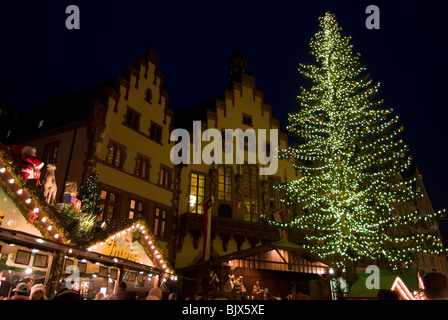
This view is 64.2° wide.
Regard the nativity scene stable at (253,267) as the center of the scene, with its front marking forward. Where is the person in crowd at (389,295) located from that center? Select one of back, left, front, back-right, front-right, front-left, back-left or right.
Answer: front

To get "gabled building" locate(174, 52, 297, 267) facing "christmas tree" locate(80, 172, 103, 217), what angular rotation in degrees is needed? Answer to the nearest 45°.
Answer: approximately 90° to its right

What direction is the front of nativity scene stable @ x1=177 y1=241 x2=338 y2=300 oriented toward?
toward the camera

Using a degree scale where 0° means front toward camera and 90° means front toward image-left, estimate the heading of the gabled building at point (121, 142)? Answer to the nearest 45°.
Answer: approximately 315°

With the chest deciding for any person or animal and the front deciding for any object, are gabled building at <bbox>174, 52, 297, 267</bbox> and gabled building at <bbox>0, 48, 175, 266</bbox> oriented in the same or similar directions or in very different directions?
same or similar directions

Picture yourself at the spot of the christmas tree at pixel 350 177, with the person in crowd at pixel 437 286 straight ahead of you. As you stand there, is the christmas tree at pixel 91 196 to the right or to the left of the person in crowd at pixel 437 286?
right

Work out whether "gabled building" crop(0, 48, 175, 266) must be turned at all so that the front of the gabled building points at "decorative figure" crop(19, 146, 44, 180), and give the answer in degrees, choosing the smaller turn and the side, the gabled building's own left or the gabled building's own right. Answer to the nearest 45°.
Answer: approximately 45° to the gabled building's own right

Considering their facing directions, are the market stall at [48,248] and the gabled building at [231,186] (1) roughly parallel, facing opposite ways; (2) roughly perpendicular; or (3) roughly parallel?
roughly parallel

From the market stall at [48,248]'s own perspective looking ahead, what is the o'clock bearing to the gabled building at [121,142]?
The gabled building is roughly at 8 o'clock from the market stall.

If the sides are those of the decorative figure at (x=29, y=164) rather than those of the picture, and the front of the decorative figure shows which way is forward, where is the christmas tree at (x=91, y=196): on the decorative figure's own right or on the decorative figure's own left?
on the decorative figure's own left

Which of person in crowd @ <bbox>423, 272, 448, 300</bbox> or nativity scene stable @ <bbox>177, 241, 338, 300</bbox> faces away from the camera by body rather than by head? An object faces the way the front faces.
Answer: the person in crowd

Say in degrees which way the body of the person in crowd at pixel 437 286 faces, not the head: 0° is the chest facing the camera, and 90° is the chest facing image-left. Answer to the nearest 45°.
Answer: approximately 180°
